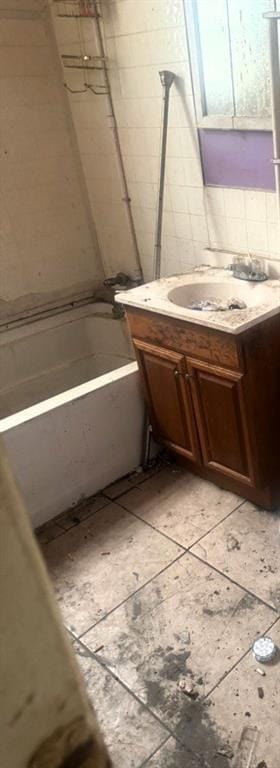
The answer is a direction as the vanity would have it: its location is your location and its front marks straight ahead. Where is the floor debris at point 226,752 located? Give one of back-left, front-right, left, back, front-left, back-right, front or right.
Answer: front-left

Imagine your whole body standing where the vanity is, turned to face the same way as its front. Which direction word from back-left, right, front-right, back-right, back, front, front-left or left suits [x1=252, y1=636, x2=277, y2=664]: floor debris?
front-left

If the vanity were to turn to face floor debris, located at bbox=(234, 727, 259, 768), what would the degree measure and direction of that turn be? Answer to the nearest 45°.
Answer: approximately 45° to its left

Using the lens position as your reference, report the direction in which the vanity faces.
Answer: facing the viewer and to the left of the viewer

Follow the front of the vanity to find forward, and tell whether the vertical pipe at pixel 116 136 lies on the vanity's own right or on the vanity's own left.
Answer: on the vanity's own right

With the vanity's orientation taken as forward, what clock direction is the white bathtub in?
The white bathtub is roughly at 2 o'clock from the vanity.

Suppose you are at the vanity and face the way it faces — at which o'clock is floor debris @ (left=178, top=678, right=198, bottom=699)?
The floor debris is roughly at 11 o'clock from the vanity.
